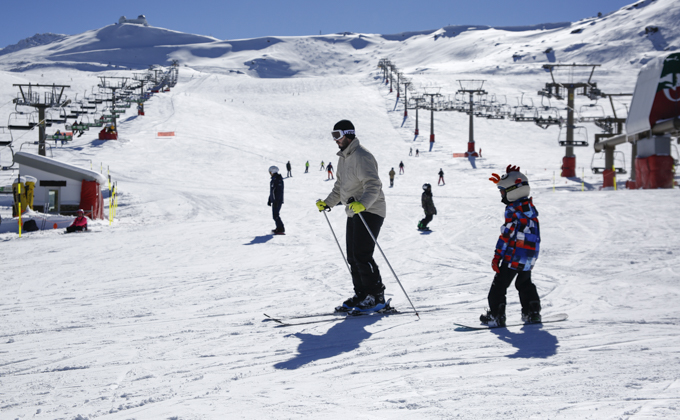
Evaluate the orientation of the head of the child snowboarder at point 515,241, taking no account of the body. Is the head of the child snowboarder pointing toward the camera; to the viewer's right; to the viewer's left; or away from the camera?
to the viewer's left

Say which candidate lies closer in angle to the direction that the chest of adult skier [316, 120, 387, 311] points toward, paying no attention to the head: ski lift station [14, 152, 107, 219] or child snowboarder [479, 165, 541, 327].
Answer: the ski lift station

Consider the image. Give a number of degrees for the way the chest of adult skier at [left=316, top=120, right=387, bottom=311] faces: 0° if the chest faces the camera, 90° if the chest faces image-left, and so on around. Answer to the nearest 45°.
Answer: approximately 90°

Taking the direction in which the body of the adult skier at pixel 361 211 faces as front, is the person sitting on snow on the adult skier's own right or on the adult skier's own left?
on the adult skier's own right

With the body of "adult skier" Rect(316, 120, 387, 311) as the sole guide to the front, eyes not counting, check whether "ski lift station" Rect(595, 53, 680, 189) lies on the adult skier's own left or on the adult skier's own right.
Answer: on the adult skier's own right
